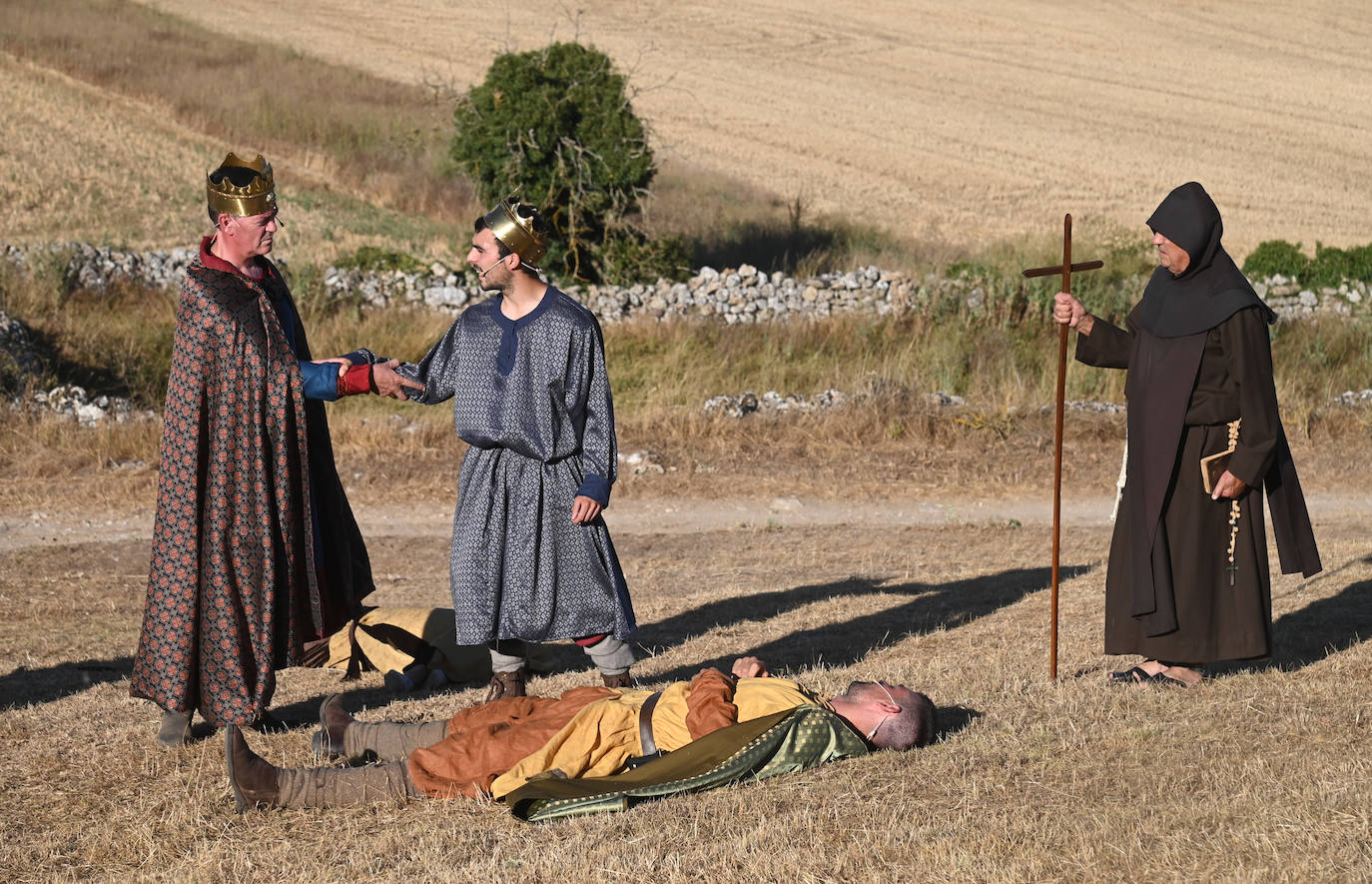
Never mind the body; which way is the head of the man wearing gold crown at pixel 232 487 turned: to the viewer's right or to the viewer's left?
to the viewer's right

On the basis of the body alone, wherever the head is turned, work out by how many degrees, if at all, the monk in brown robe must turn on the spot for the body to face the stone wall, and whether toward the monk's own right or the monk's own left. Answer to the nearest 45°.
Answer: approximately 90° to the monk's own right

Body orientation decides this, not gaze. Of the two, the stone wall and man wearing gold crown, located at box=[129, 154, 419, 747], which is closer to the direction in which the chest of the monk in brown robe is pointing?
the man wearing gold crown

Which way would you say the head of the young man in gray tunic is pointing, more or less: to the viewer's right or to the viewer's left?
to the viewer's left

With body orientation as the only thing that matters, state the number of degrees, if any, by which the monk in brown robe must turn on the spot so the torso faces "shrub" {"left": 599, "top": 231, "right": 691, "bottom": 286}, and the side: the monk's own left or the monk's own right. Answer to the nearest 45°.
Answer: approximately 90° to the monk's own right

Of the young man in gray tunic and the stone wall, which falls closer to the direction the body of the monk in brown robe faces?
the young man in gray tunic

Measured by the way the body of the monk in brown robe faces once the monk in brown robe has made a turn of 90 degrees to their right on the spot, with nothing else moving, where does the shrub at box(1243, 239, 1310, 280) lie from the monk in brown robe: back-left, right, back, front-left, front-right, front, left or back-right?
front-right

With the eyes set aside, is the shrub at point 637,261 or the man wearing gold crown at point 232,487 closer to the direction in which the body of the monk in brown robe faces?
the man wearing gold crown

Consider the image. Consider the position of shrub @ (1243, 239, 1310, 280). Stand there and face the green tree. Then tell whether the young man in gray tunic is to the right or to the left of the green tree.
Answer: left

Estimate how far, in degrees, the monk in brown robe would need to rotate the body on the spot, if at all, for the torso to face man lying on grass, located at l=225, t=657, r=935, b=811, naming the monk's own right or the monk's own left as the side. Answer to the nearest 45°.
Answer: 0° — they already face them

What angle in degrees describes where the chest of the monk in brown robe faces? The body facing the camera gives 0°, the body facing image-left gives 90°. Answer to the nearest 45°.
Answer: approximately 45°
